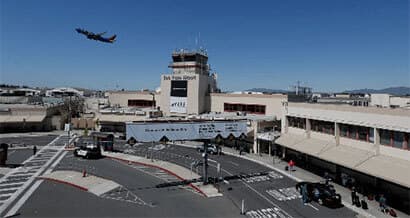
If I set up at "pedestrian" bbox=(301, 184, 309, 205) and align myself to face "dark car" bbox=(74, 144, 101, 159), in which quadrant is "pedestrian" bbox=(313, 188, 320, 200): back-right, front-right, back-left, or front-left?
back-right

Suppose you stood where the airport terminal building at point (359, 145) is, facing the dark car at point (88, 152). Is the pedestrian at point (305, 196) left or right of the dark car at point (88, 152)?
left

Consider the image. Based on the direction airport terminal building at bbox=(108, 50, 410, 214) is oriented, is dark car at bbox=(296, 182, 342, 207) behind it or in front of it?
in front

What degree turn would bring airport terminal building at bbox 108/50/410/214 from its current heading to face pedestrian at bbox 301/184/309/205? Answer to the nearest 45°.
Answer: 0° — it already faces them

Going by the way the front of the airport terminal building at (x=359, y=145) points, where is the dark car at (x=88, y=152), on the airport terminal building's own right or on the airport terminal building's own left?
on the airport terminal building's own right

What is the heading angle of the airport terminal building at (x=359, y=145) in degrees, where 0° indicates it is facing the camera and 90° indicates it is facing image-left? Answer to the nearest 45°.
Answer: approximately 45°
